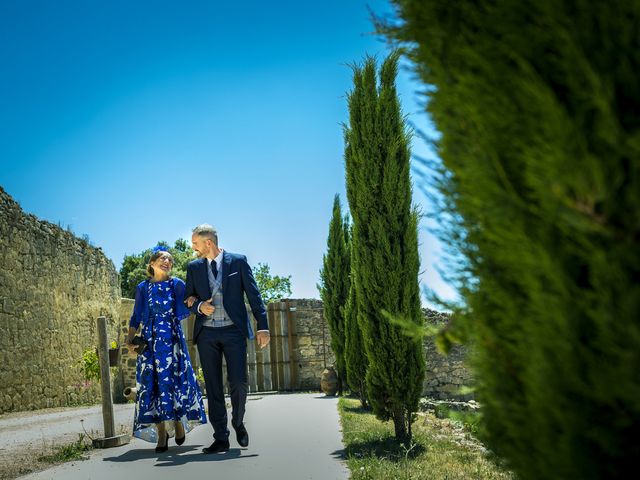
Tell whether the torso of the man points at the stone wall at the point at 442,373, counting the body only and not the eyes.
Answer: no

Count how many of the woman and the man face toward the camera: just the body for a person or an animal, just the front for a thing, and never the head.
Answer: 2

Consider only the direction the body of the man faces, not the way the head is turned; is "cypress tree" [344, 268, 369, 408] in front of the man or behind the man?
behind

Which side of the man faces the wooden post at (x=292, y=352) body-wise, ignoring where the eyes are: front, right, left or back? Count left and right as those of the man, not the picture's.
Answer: back

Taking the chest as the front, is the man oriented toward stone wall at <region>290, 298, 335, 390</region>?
no

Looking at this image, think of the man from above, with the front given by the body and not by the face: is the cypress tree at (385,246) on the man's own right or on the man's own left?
on the man's own left

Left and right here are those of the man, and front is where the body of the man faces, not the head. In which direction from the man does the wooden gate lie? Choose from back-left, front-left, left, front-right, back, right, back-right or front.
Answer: back

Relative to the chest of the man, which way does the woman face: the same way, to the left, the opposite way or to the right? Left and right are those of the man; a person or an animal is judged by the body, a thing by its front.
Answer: the same way

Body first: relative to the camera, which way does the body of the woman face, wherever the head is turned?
toward the camera

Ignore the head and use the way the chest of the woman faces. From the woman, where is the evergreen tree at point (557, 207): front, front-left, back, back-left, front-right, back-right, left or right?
front

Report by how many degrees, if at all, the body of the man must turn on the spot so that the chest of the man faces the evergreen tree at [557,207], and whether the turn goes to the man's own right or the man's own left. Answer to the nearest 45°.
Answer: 0° — they already face it

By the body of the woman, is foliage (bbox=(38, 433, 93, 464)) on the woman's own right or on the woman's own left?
on the woman's own right

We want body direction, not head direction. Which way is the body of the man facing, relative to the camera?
toward the camera

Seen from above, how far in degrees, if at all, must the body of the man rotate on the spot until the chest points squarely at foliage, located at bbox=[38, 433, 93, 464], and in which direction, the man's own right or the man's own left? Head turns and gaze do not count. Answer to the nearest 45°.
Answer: approximately 90° to the man's own right

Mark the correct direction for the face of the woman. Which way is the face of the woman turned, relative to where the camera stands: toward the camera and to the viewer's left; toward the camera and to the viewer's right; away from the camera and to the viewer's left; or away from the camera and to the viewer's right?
toward the camera and to the viewer's right
